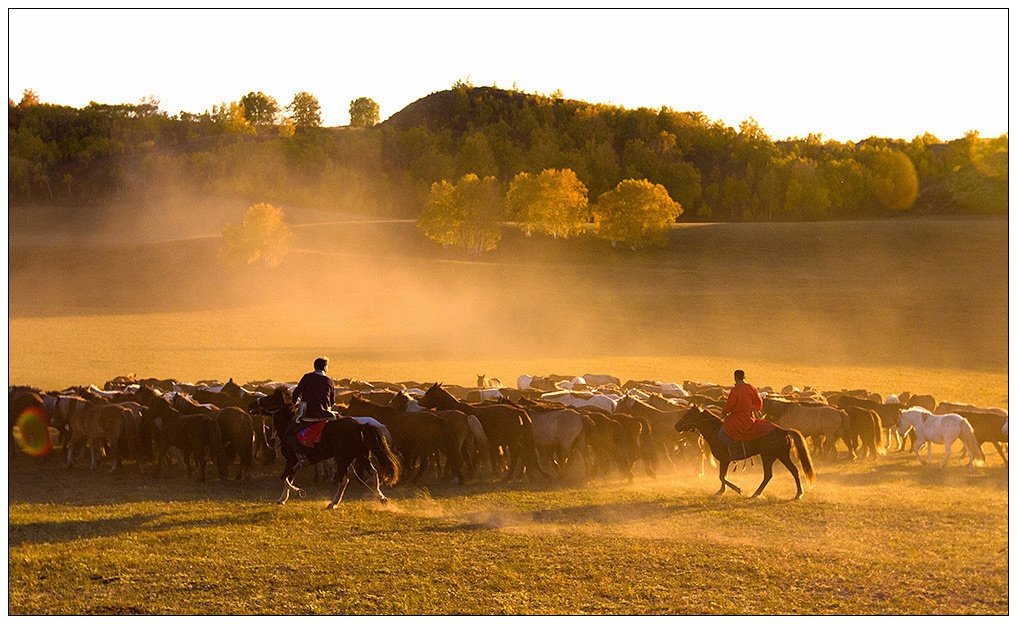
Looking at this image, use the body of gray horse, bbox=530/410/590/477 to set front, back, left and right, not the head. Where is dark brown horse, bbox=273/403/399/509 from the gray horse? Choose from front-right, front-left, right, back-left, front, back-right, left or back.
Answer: front-left

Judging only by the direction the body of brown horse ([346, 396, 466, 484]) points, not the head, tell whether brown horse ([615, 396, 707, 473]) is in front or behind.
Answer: behind

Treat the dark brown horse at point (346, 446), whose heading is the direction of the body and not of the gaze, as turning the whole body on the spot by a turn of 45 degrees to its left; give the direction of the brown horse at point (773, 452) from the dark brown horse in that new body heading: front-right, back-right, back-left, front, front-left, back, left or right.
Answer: back-left

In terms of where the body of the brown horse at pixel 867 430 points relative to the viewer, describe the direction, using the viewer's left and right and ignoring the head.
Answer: facing away from the viewer and to the left of the viewer

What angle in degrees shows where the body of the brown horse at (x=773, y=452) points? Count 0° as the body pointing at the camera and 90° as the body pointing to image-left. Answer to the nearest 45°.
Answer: approximately 90°

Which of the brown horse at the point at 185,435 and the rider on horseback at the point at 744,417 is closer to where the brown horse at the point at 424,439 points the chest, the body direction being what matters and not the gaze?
the brown horse

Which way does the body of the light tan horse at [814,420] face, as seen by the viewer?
to the viewer's left

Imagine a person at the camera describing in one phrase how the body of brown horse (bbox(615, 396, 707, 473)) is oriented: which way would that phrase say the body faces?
to the viewer's left

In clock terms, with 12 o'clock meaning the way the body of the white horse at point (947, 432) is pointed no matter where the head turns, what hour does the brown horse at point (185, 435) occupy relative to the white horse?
The brown horse is roughly at 11 o'clock from the white horse.

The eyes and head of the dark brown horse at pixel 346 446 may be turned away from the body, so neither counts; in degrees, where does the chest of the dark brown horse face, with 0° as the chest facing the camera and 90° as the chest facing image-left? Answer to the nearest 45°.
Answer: approximately 90°

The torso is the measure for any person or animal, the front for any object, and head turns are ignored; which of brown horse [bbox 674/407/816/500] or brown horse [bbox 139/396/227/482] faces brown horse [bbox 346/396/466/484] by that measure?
brown horse [bbox 674/407/816/500]

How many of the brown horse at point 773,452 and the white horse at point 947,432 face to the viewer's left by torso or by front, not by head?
2

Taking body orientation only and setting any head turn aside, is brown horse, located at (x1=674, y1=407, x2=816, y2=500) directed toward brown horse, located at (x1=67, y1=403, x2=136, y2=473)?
yes
